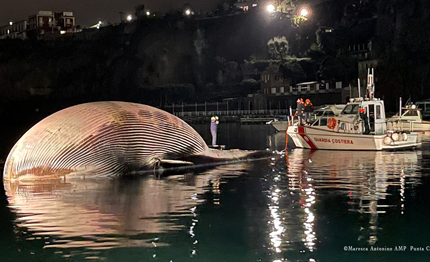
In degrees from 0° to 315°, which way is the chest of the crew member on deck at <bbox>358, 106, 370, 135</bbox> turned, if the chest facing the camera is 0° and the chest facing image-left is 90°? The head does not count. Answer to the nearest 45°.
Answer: approximately 90°

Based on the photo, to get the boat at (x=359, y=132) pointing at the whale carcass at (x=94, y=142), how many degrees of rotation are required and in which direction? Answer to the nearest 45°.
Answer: approximately 45° to its left

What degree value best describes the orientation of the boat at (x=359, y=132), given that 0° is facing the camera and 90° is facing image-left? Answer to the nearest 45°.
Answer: approximately 90°

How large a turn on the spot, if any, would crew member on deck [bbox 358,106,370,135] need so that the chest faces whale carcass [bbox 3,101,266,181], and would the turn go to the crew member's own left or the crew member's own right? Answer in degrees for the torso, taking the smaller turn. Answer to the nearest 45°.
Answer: approximately 45° to the crew member's own left

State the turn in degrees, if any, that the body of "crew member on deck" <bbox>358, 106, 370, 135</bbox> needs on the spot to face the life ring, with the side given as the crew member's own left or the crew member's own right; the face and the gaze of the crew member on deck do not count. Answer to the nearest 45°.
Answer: approximately 45° to the crew member's own right
